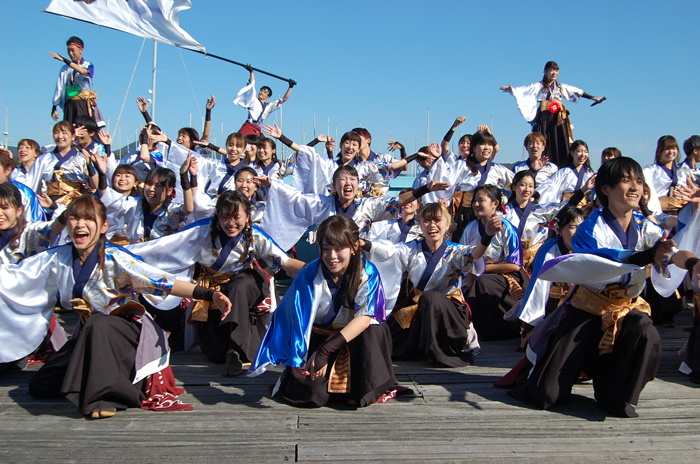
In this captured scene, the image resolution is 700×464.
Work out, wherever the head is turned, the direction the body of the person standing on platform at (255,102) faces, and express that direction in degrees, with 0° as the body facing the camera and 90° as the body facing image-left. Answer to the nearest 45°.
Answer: approximately 0°

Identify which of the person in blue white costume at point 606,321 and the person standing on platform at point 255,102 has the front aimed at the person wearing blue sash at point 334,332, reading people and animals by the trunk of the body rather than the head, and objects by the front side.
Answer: the person standing on platform

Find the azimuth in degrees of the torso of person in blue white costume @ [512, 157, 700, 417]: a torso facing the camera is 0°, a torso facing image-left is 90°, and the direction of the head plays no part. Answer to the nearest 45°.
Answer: approximately 315°

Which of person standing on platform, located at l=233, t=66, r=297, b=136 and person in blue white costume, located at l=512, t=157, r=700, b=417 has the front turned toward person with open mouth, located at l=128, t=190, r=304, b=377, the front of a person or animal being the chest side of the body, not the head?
the person standing on platform

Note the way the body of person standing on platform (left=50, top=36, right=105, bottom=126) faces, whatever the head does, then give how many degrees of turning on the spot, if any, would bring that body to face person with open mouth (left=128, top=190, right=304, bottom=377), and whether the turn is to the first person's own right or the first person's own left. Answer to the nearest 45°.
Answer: approximately 45° to the first person's own left

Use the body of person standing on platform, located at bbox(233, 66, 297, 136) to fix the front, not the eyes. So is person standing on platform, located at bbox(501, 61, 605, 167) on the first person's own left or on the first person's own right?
on the first person's own left

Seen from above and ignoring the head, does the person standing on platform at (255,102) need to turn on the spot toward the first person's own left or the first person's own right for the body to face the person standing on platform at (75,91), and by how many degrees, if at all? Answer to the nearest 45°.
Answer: approximately 90° to the first person's own right

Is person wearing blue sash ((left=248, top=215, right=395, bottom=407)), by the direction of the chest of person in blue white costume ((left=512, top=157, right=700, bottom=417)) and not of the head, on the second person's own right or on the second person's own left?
on the second person's own right

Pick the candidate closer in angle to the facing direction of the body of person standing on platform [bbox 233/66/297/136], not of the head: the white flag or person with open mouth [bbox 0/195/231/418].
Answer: the person with open mouth
